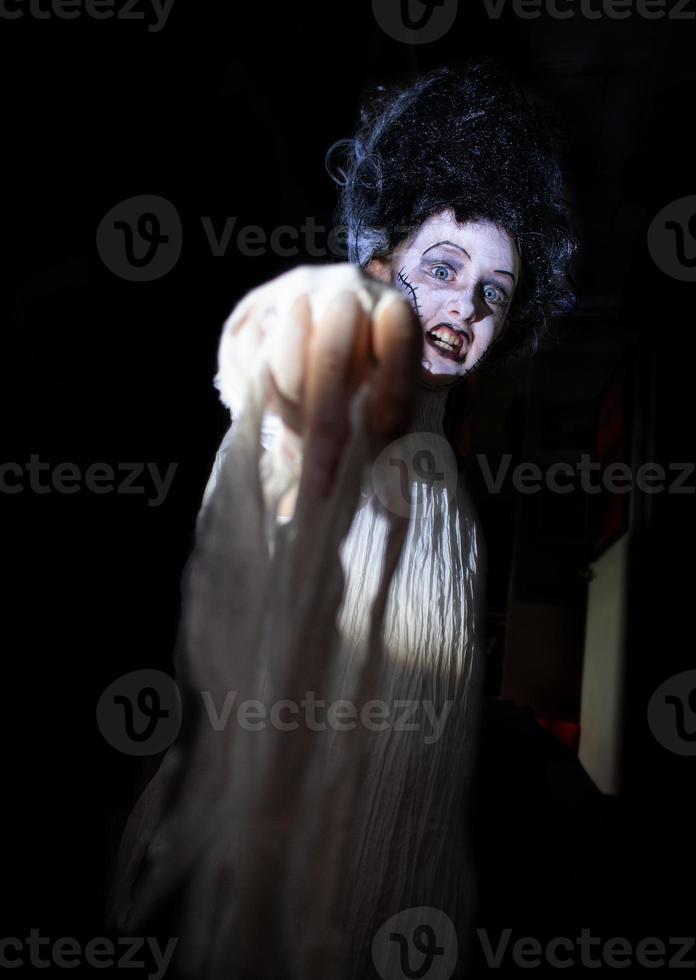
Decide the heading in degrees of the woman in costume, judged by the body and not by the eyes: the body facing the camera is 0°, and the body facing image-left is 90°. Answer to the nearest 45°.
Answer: approximately 0°
